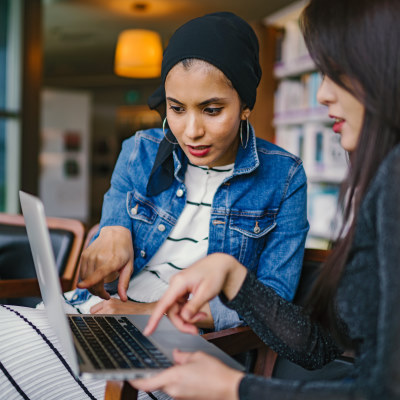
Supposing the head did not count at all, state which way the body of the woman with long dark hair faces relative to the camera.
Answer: to the viewer's left

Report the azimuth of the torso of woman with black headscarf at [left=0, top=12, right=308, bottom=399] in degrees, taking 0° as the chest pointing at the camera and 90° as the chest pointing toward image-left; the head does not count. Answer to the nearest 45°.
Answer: approximately 45°

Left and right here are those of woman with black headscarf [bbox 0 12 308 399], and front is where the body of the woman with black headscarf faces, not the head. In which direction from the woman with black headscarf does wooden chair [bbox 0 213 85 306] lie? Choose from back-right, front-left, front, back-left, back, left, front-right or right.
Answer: right

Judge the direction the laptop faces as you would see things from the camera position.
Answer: facing to the right of the viewer

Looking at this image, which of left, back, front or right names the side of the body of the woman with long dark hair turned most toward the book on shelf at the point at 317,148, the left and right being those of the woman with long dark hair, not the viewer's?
right

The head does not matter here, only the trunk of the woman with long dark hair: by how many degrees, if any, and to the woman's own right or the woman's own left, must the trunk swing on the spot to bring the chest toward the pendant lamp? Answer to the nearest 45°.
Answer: approximately 90° to the woman's own right

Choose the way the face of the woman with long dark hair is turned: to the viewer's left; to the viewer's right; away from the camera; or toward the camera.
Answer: to the viewer's left

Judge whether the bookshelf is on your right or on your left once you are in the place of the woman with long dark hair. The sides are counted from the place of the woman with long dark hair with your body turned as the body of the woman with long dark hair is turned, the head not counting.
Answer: on your right
